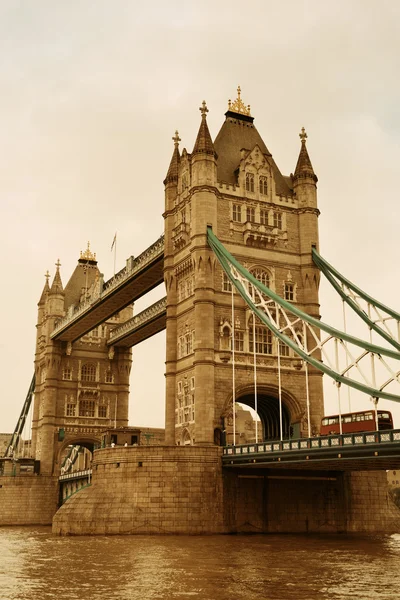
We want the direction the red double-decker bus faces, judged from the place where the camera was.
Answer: facing away from the viewer and to the left of the viewer
